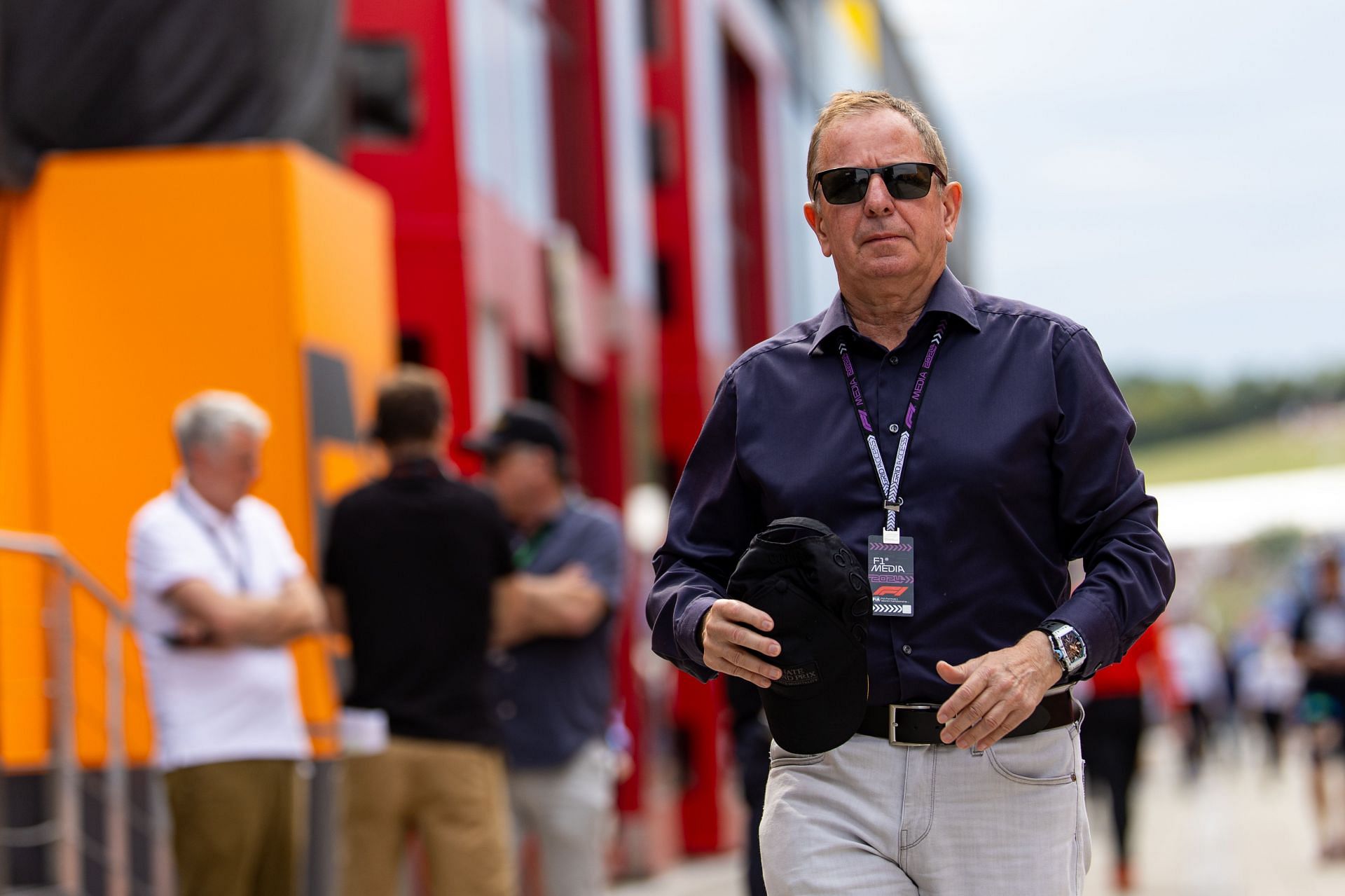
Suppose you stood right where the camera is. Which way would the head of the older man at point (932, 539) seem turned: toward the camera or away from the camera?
toward the camera

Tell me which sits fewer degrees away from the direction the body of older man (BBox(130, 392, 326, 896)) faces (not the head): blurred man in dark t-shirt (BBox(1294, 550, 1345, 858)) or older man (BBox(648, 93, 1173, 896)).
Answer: the older man

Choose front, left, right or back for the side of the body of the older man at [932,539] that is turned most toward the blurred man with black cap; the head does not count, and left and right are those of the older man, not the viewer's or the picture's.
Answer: back

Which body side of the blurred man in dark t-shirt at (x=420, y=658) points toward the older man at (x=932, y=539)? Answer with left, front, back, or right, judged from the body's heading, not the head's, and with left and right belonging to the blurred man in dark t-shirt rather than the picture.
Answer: back

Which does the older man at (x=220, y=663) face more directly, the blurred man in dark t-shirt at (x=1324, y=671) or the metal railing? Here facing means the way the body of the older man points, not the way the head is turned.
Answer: the blurred man in dark t-shirt

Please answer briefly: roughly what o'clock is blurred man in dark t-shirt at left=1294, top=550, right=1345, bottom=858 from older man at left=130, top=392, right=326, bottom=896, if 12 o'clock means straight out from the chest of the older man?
The blurred man in dark t-shirt is roughly at 9 o'clock from the older man.

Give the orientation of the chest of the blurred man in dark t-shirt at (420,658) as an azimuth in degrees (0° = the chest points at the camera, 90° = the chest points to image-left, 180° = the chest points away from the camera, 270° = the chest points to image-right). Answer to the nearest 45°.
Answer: approximately 180°

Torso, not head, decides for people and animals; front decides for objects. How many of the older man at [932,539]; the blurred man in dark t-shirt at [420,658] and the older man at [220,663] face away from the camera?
1

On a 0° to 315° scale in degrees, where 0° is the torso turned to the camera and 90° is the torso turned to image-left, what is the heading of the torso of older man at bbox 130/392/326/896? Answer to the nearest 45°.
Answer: approximately 315°

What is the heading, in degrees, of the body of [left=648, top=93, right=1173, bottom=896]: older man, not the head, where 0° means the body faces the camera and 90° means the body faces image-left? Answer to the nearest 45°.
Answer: approximately 0°

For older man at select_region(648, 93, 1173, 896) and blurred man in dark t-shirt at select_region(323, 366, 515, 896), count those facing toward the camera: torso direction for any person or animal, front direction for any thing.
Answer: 1

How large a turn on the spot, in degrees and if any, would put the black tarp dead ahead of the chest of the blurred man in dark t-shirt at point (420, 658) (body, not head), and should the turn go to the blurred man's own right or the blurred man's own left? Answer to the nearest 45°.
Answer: approximately 45° to the blurred man's own left
